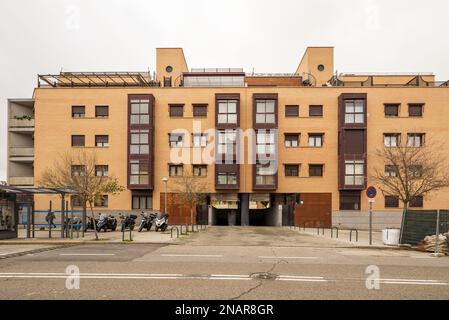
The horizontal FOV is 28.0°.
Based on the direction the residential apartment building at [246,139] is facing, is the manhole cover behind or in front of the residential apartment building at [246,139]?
in front

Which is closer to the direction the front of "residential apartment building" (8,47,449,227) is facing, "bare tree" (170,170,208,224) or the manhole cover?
the manhole cover

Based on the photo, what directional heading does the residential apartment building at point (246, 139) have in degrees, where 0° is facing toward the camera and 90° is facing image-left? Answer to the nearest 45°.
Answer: approximately 0°

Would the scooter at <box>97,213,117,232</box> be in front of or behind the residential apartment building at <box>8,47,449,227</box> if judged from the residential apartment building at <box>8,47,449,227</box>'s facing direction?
in front

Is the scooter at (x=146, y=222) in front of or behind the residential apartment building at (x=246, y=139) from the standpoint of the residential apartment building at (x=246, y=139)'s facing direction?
in front
